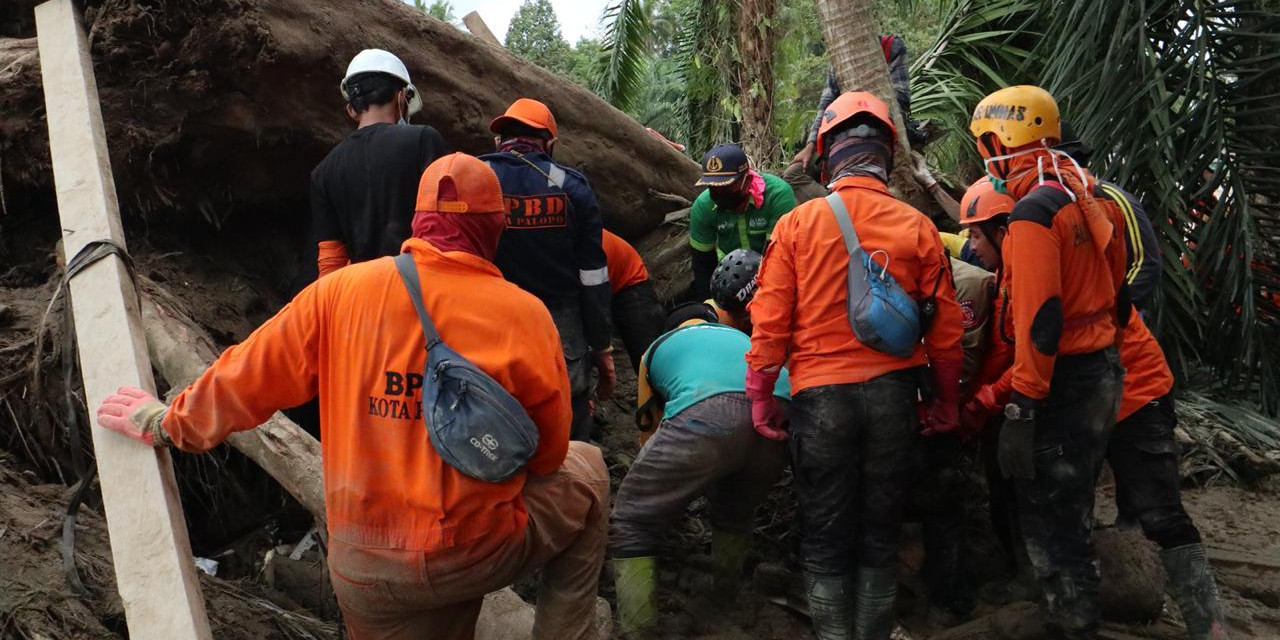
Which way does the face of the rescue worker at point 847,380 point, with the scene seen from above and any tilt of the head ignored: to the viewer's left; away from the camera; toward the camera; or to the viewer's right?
away from the camera

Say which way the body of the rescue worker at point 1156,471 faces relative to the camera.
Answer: to the viewer's left

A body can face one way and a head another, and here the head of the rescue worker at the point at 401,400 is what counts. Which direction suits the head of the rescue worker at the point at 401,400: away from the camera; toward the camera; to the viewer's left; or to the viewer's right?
away from the camera

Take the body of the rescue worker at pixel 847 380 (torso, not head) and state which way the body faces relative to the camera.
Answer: away from the camera

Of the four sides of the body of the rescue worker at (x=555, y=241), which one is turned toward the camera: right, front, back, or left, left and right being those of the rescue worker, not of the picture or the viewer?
back

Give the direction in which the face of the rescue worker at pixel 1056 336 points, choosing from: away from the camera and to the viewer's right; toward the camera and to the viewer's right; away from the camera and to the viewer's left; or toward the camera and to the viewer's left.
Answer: away from the camera and to the viewer's left

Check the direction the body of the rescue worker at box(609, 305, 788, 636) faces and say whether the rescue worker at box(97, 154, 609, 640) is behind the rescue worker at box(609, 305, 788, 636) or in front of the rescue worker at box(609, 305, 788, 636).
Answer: behind

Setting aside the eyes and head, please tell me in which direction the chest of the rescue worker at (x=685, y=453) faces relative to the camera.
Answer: away from the camera
